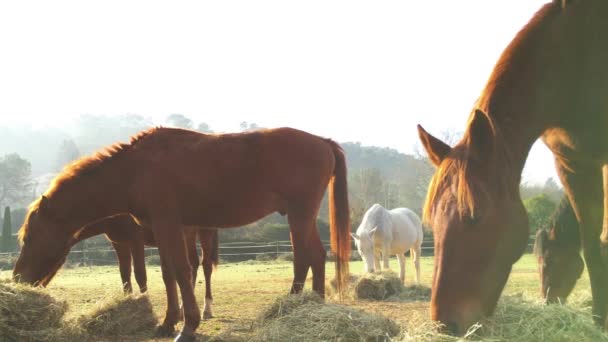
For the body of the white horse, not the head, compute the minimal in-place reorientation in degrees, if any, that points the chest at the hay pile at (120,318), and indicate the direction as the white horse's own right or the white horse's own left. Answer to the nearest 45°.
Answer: approximately 45° to the white horse's own left

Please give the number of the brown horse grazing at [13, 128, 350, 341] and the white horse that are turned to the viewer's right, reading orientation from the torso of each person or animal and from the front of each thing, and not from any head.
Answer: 0

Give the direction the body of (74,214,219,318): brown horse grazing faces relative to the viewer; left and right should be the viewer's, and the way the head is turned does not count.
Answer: facing away from the viewer and to the left of the viewer

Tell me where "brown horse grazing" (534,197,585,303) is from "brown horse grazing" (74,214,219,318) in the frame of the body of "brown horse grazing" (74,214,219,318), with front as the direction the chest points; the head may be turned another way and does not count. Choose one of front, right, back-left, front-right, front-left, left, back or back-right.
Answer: back

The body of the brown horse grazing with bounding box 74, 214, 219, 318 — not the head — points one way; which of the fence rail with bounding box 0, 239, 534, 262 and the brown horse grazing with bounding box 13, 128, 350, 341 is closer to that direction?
the fence rail

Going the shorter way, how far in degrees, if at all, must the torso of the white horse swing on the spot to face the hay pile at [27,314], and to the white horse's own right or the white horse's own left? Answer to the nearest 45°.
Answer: approximately 45° to the white horse's own left

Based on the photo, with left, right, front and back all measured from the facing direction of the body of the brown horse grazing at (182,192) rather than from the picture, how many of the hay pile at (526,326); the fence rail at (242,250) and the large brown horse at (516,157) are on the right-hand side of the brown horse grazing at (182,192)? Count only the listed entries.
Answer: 1

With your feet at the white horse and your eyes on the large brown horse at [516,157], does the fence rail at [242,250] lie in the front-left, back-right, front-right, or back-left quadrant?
back-right

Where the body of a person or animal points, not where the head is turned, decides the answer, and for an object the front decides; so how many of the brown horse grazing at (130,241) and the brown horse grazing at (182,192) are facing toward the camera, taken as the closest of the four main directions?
0

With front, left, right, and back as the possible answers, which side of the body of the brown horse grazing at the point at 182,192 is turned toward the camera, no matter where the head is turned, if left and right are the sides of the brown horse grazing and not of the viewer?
left

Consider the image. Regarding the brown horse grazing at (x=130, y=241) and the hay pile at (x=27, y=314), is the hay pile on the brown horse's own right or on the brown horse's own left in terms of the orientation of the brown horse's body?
on the brown horse's own left

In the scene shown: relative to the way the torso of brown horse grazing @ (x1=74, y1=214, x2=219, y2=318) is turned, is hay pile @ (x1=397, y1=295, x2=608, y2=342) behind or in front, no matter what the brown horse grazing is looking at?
behind
